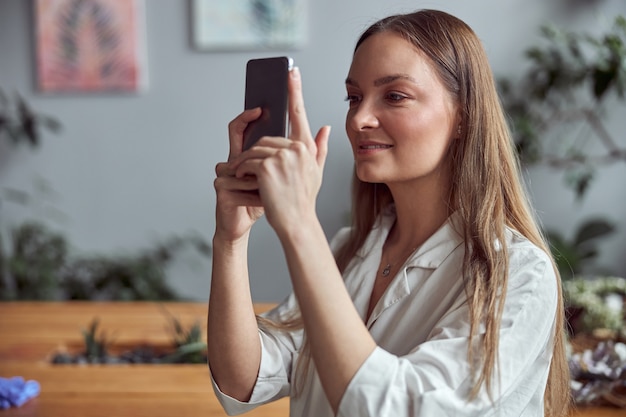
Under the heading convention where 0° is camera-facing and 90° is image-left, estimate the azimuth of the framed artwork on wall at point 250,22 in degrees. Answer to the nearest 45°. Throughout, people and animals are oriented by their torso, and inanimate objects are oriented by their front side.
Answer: approximately 0°

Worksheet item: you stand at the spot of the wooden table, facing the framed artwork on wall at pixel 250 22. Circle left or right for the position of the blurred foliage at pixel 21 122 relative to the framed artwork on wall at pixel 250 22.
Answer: left

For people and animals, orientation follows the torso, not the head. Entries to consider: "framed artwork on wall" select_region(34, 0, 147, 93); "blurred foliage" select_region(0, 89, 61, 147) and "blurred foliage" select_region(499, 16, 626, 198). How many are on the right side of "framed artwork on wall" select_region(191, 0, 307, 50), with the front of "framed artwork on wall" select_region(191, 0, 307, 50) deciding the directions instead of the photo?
2

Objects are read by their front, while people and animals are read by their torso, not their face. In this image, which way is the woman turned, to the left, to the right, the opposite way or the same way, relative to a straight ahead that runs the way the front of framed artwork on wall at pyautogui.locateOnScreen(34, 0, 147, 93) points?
to the right

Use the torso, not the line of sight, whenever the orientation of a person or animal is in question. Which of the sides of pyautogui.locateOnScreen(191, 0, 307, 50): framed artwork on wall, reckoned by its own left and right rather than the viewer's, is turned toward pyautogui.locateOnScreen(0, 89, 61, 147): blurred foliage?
right

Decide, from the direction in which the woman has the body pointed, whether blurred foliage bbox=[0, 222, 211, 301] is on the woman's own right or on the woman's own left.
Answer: on the woman's own right

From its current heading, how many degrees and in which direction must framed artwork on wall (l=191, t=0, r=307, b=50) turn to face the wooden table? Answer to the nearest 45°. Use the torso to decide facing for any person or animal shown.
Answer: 0° — it already faces it
